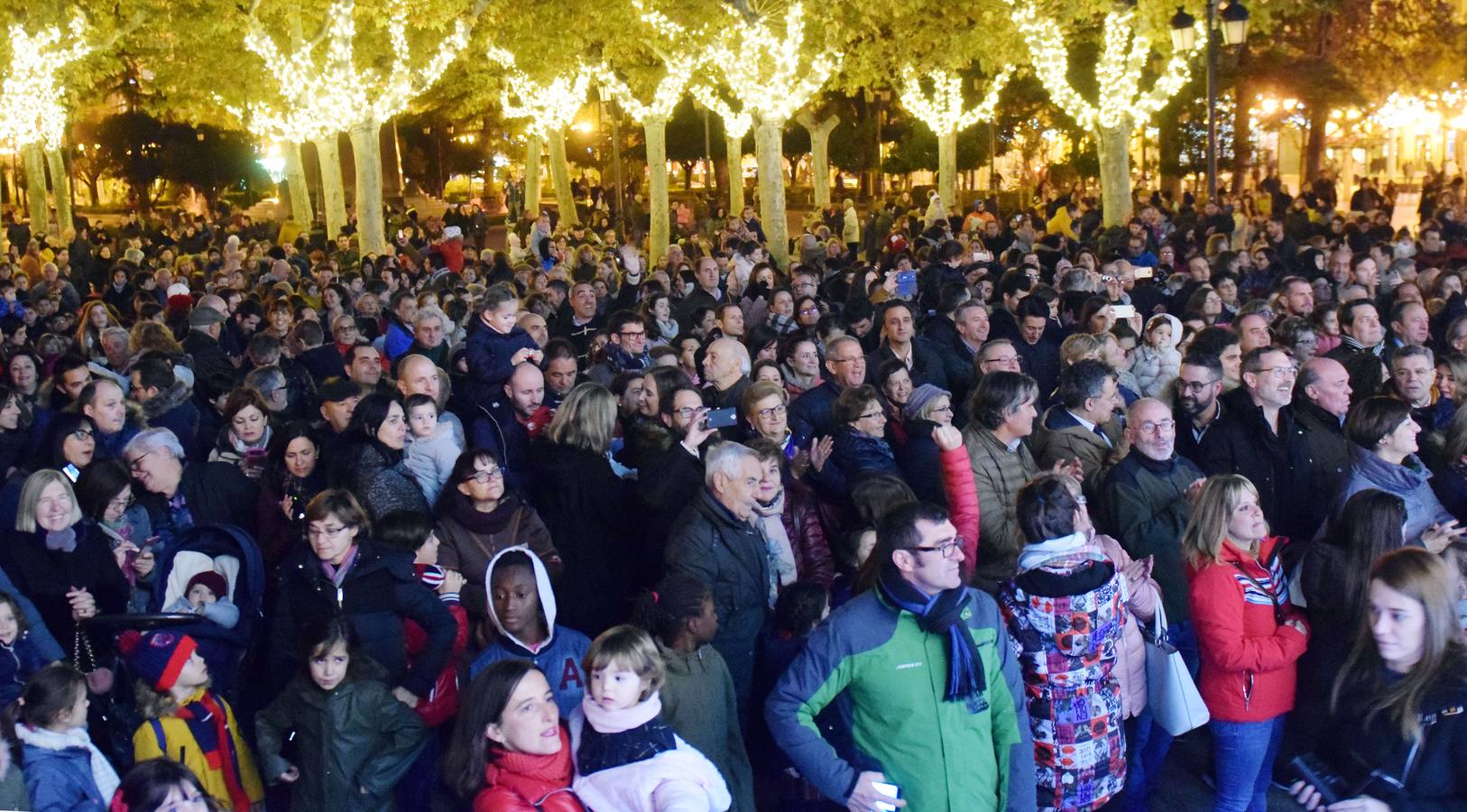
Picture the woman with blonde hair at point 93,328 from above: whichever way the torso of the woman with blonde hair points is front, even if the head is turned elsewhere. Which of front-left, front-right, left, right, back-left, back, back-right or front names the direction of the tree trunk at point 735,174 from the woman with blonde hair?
left

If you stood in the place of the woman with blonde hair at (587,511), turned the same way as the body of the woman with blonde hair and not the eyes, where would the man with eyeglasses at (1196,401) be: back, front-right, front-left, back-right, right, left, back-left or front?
front-right

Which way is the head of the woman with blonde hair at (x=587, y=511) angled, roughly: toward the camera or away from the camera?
away from the camera

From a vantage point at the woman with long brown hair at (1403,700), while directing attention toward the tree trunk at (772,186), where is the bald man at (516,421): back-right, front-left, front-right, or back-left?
front-left

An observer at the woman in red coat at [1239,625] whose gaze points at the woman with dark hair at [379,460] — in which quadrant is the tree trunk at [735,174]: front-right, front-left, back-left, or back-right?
front-right

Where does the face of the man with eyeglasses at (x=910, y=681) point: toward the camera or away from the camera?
toward the camera

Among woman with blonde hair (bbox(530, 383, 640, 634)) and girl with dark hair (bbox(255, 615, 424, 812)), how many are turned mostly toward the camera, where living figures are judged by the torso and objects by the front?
1

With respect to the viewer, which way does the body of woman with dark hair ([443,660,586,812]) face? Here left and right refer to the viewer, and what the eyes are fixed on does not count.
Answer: facing the viewer and to the right of the viewer

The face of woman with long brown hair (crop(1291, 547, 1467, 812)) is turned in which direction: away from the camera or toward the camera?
toward the camera

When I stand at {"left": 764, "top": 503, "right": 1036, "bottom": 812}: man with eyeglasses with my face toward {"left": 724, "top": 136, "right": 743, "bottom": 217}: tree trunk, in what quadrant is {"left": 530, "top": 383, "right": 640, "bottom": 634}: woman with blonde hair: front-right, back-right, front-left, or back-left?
front-left

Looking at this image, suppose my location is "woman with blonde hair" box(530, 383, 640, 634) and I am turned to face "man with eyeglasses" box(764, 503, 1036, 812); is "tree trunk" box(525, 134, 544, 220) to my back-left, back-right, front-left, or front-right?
back-left

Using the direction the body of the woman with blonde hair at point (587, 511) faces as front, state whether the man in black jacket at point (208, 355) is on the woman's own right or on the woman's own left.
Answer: on the woman's own left

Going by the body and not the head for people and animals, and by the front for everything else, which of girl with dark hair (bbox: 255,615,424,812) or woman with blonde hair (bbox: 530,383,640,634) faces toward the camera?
the girl with dark hair
